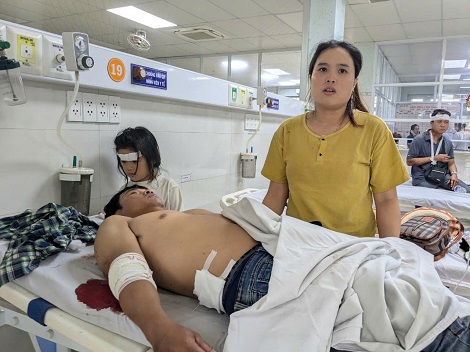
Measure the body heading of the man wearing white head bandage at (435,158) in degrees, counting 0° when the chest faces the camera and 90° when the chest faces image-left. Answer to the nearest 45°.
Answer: approximately 315°

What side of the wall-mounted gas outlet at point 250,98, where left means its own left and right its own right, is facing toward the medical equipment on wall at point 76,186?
right

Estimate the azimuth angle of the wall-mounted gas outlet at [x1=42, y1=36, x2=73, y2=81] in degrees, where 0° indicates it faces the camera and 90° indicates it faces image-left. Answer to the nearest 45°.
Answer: approximately 315°

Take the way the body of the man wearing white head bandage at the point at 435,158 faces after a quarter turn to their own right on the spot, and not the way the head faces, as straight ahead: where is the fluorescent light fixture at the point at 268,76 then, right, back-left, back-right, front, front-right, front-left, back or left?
right

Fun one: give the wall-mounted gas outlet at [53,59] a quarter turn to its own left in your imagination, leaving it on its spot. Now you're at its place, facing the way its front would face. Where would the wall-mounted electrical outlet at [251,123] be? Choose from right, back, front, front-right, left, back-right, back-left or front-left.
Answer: front

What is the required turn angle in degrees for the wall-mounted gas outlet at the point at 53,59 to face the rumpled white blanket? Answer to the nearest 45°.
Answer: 0° — it already faces it

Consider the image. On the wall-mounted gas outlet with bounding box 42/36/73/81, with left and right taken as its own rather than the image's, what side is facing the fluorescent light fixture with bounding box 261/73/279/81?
left

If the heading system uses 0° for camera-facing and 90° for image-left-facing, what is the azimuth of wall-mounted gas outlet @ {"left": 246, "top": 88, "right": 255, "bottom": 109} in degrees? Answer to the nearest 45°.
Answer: approximately 315°

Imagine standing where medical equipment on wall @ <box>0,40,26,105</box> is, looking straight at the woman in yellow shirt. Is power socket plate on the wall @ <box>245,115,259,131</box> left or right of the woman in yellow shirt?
left
